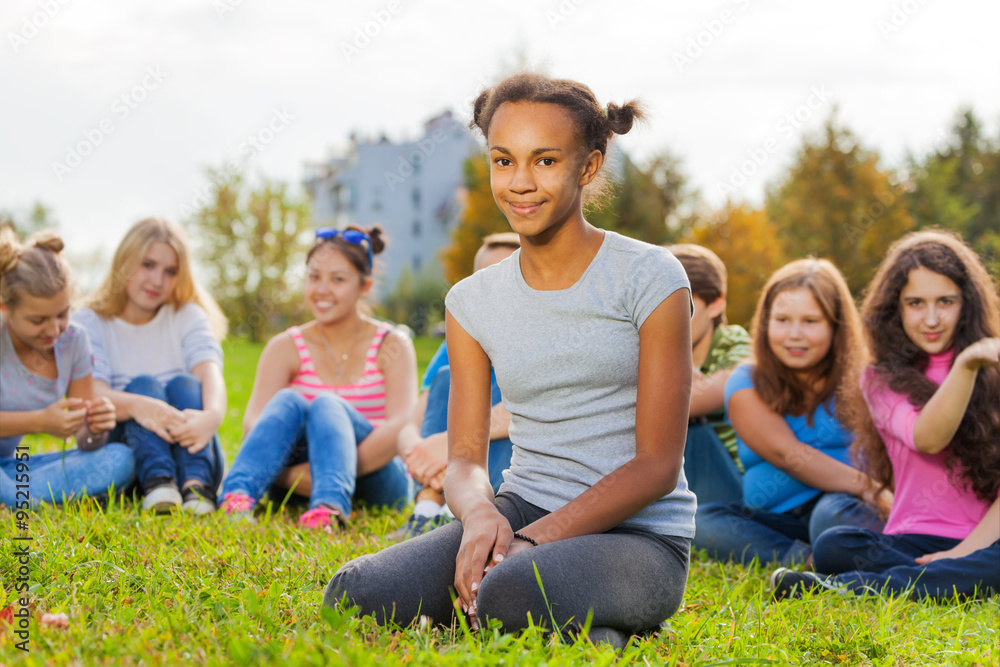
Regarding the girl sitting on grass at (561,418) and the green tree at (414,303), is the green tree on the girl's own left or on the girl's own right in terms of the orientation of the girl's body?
on the girl's own right

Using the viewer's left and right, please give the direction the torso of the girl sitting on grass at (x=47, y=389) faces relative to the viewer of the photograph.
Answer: facing the viewer and to the right of the viewer

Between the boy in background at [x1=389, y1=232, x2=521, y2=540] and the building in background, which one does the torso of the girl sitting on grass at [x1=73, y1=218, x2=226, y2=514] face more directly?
the boy in background

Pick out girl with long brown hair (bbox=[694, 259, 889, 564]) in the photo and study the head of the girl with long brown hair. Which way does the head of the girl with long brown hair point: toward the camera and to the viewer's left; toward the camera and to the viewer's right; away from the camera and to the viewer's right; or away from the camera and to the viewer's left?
toward the camera and to the viewer's left

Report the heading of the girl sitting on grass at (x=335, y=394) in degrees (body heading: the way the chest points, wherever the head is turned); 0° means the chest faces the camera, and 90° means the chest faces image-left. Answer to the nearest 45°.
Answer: approximately 45°

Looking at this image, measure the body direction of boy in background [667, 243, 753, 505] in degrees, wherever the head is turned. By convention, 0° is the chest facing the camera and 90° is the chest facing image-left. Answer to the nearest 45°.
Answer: approximately 45°

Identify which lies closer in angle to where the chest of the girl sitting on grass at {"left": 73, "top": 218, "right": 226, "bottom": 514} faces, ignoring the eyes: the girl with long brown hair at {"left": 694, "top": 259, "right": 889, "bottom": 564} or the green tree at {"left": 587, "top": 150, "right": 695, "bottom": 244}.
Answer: the girl with long brown hair

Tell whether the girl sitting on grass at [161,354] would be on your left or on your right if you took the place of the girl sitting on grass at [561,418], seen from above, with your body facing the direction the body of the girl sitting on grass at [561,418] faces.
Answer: on your right

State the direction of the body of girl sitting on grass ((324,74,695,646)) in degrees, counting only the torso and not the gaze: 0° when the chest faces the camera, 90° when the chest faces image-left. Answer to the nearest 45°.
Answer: approximately 45°

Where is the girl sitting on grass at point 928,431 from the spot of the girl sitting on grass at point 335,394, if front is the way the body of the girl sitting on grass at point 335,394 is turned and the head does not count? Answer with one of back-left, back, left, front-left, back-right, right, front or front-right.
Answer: left
